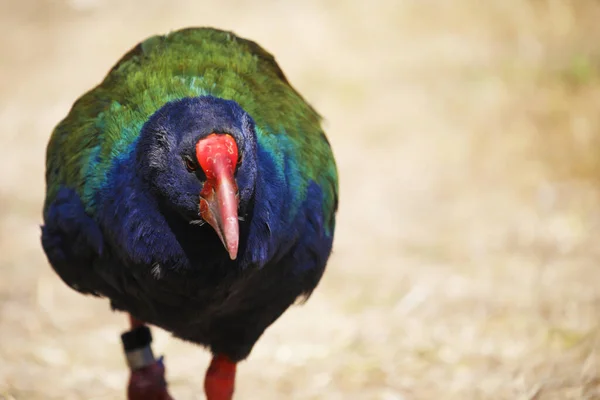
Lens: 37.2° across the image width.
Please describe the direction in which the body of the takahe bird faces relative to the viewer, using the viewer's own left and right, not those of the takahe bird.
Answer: facing the viewer
